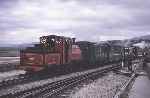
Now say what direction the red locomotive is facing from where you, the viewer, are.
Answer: facing the viewer and to the left of the viewer
